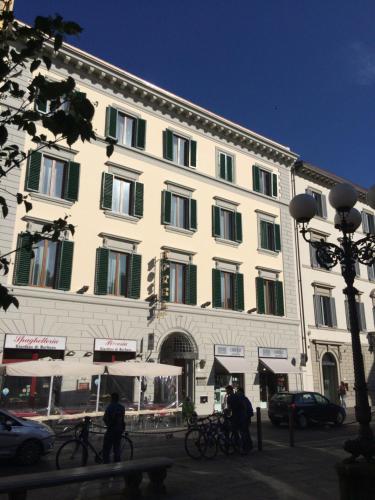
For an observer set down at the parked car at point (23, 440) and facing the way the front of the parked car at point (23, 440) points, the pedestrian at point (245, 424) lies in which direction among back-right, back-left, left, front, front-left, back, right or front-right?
front

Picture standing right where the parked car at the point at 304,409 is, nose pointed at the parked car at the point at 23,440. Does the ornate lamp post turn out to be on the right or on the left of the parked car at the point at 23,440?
left

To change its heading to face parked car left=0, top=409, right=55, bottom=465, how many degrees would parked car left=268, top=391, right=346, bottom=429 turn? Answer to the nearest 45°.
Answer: approximately 180°

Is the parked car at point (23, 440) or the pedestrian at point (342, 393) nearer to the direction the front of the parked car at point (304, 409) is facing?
the pedestrian

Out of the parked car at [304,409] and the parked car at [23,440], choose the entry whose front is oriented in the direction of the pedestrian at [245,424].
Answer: the parked car at [23,440]

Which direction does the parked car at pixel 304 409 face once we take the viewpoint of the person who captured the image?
facing away from the viewer and to the right of the viewer

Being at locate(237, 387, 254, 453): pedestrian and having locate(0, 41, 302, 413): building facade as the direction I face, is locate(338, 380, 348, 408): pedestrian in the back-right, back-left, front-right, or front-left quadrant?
front-right

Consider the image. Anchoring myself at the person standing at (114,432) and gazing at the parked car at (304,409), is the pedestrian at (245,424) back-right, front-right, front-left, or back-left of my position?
front-right

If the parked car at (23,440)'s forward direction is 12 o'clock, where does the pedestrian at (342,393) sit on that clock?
The pedestrian is roughly at 11 o'clock from the parked car.

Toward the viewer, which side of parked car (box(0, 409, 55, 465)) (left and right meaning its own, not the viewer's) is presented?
right

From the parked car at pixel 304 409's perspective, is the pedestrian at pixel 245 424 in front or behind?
behind

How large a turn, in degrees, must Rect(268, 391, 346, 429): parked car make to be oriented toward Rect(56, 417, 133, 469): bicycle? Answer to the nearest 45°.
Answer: approximately 180°

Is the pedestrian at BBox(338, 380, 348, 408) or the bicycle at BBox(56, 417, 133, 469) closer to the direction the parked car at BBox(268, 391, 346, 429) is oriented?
the pedestrian

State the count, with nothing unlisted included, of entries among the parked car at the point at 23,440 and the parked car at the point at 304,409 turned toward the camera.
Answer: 0
